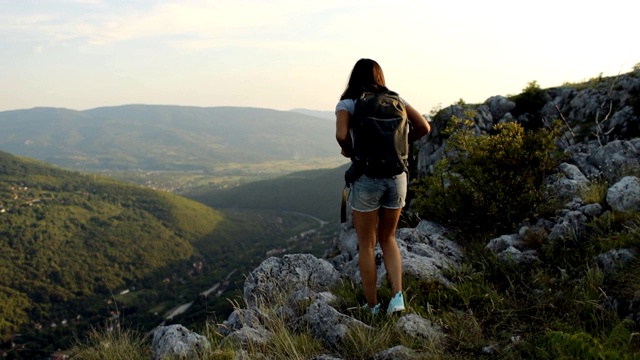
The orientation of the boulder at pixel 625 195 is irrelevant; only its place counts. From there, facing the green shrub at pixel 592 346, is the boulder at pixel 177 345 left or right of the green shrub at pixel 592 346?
right

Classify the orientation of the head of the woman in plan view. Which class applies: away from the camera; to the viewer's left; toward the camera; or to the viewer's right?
away from the camera

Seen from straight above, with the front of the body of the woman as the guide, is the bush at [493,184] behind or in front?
in front

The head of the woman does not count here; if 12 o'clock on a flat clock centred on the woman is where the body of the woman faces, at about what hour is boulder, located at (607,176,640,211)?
The boulder is roughly at 2 o'clock from the woman.

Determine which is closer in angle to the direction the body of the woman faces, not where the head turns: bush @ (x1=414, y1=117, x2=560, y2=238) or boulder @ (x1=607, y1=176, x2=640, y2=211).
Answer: the bush

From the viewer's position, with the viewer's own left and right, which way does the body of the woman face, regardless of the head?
facing away from the viewer

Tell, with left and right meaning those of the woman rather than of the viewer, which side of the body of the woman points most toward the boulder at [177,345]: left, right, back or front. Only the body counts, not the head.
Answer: left

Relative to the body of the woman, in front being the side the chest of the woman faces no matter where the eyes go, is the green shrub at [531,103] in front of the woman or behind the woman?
in front

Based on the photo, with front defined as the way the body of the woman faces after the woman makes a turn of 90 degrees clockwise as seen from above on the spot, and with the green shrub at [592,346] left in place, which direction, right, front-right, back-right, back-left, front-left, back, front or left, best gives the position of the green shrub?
front-right

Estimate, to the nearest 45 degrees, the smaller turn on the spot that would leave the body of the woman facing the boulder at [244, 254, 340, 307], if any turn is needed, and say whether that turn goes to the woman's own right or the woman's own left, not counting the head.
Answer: approximately 45° to the woman's own left

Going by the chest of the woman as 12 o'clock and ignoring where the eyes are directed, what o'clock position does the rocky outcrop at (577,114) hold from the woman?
The rocky outcrop is roughly at 1 o'clock from the woman.
